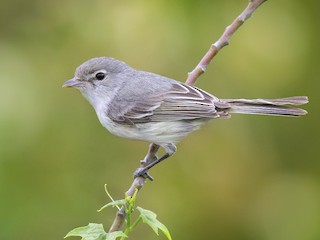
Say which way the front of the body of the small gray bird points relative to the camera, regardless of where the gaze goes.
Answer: to the viewer's left
